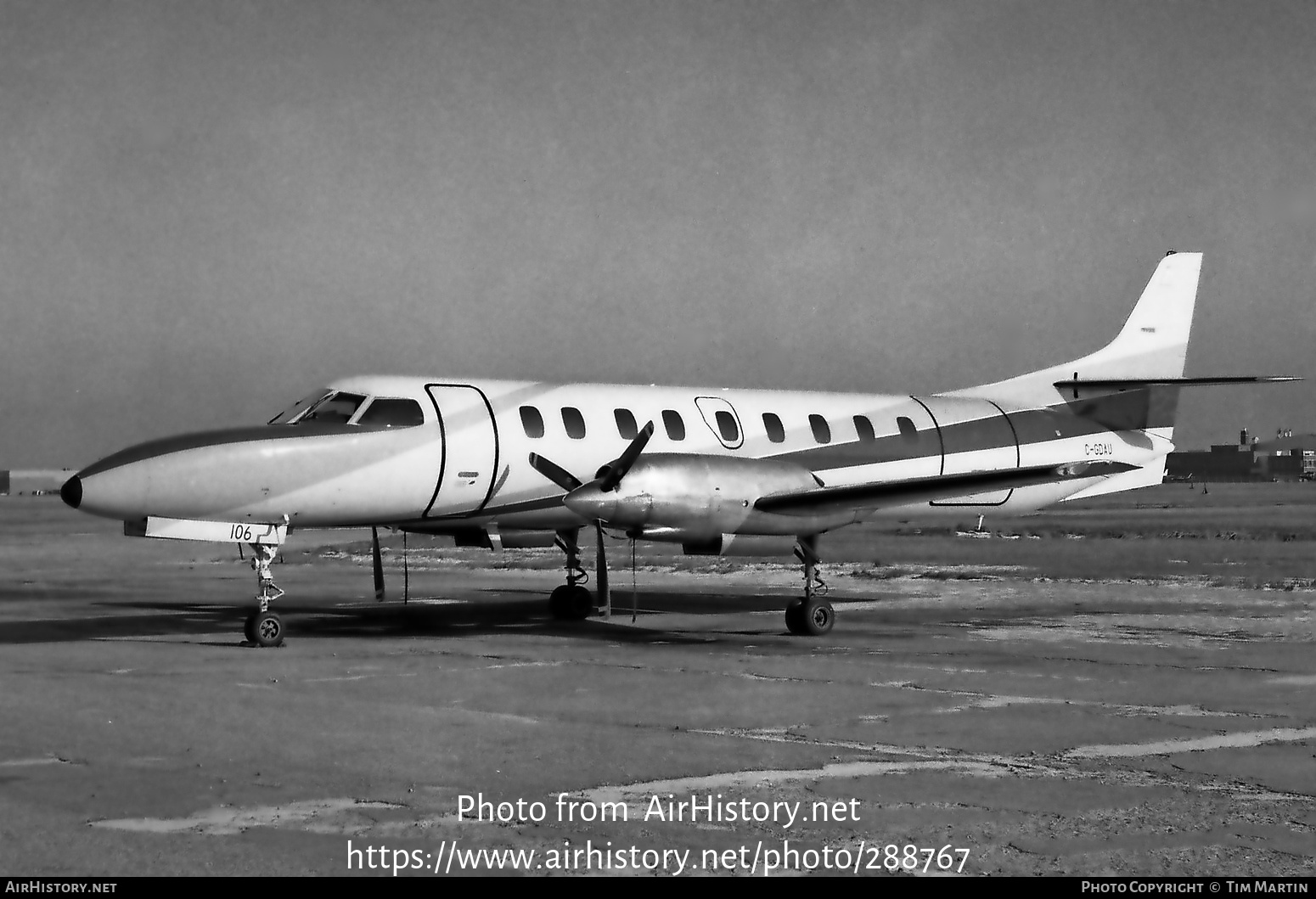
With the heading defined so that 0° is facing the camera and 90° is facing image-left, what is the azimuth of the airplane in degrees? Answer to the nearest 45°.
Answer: approximately 45°
